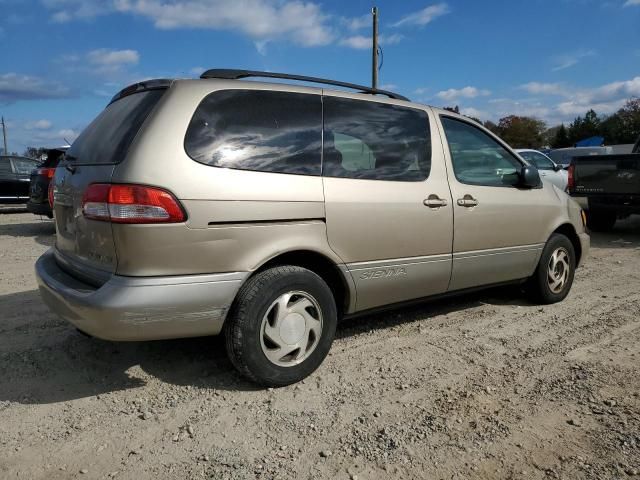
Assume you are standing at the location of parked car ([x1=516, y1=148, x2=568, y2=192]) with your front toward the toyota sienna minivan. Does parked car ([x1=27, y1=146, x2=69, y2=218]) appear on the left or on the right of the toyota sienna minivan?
right

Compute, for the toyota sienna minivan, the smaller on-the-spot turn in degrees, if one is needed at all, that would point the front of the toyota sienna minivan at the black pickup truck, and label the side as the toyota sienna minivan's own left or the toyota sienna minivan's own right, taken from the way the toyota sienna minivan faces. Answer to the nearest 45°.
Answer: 0° — it already faces it

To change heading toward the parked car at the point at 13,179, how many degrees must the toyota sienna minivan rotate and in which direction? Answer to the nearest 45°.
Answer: approximately 90° to its left

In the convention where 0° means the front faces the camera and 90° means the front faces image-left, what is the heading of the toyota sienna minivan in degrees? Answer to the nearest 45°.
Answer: approximately 225°

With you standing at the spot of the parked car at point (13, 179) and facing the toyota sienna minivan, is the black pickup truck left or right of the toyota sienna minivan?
left

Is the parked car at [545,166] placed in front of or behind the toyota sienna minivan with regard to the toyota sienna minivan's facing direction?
in front

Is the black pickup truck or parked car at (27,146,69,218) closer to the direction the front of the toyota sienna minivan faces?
the black pickup truck
